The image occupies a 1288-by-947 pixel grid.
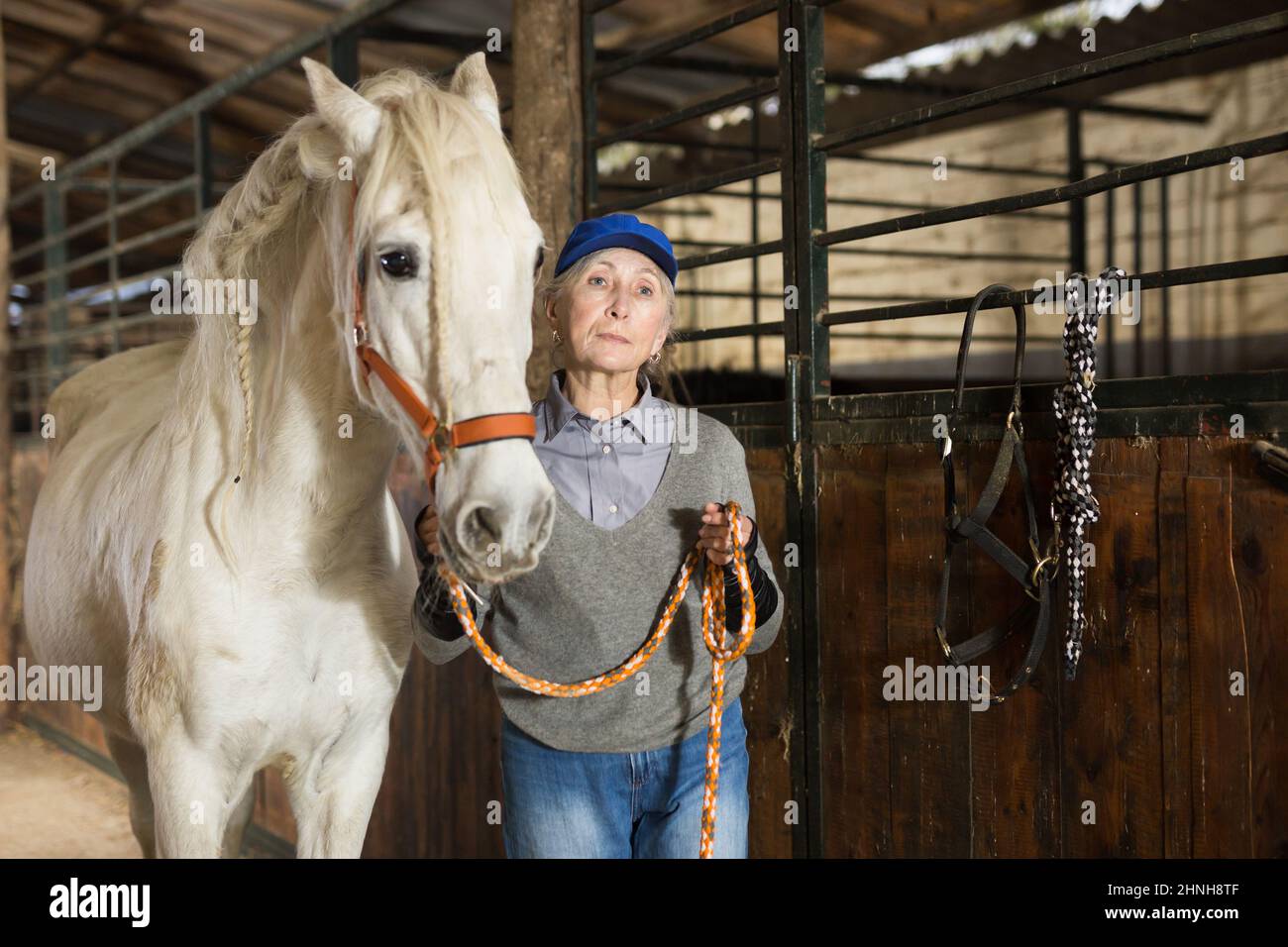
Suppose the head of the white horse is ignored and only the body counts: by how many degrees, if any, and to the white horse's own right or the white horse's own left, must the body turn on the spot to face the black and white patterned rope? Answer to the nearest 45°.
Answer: approximately 45° to the white horse's own left

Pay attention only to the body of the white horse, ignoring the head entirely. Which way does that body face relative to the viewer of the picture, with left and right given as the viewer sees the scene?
facing the viewer and to the right of the viewer

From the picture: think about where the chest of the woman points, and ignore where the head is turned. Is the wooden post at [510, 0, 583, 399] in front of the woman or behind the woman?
behind

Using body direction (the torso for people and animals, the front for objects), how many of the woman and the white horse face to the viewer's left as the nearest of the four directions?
0

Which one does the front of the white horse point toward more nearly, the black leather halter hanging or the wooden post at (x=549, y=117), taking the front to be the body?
the black leather halter hanging

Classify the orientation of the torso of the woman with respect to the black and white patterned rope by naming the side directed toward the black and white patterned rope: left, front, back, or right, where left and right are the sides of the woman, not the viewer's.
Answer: left

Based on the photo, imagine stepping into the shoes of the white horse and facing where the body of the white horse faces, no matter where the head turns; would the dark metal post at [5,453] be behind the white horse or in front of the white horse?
behind

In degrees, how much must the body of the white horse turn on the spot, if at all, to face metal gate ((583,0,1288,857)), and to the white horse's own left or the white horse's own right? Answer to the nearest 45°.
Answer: approximately 45° to the white horse's own left

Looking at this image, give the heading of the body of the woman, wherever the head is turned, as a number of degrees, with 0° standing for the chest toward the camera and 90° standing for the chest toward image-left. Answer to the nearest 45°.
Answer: approximately 0°

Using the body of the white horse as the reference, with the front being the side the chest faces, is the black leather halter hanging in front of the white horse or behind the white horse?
in front

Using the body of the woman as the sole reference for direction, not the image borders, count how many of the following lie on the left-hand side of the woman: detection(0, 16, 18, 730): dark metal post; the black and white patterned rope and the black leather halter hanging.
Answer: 2

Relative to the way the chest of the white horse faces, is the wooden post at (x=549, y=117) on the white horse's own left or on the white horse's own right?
on the white horse's own left
